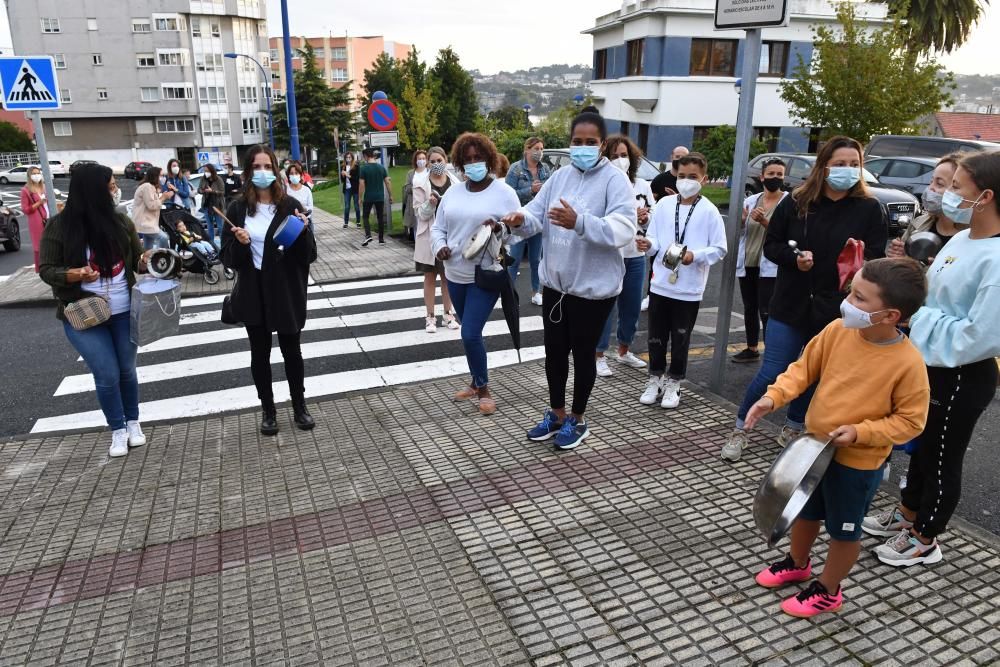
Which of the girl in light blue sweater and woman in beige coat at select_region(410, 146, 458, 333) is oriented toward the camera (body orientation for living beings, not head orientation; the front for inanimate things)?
the woman in beige coat

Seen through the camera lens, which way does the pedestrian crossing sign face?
facing the viewer

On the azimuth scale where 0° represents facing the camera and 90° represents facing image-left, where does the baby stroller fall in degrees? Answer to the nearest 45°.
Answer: approximately 315°

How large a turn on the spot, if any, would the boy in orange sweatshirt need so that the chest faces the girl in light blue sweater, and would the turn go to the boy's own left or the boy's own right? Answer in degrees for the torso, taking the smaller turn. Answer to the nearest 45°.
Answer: approximately 180°

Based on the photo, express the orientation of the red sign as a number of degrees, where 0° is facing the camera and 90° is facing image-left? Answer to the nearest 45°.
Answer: approximately 0°

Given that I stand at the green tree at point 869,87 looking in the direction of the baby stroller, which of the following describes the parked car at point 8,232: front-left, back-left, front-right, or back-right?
front-right

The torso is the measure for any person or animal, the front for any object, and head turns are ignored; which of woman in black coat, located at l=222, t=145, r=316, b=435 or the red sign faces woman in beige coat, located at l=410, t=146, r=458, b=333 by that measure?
the red sign

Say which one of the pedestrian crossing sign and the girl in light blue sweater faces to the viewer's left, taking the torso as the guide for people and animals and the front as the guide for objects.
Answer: the girl in light blue sweater

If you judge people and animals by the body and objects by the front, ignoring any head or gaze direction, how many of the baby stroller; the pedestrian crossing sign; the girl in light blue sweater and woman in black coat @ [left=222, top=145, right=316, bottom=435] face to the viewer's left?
1

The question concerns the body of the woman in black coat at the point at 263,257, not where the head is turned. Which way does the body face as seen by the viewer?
toward the camera

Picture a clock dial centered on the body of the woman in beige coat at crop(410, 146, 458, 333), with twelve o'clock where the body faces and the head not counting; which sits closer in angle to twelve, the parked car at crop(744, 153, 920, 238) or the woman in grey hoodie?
the woman in grey hoodie

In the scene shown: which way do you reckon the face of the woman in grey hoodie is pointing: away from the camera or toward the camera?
toward the camera

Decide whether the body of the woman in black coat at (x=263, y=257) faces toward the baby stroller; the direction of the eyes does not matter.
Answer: no

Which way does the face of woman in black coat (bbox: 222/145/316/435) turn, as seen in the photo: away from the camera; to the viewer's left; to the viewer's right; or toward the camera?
toward the camera

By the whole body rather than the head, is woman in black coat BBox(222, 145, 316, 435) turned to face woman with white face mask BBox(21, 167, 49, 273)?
no

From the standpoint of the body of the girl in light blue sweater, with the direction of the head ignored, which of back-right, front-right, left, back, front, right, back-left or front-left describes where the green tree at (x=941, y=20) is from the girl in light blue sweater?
right

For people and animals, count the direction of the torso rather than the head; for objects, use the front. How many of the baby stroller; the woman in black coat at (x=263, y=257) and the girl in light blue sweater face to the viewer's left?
1

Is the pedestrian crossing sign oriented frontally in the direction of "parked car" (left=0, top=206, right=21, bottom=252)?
no

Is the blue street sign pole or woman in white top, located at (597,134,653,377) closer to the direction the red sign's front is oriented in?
the woman in white top
